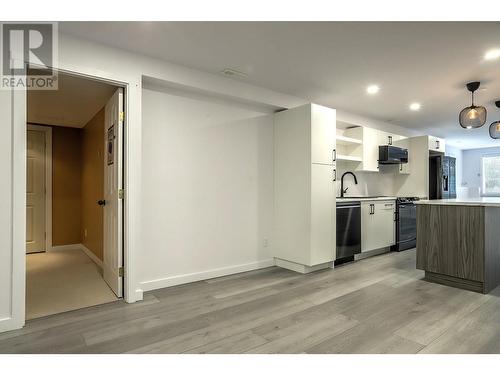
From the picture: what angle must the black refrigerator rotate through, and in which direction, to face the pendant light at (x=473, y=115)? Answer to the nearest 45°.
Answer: approximately 45° to its right

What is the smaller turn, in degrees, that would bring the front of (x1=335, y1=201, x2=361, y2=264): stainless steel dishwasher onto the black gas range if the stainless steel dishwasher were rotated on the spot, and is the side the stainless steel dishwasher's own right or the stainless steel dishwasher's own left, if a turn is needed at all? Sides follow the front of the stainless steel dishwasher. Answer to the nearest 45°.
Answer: approximately 90° to the stainless steel dishwasher's own left

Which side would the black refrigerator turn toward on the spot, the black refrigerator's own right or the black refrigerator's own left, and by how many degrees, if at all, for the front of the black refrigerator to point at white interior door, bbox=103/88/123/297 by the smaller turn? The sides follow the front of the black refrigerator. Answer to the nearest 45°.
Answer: approximately 90° to the black refrigerator's own right

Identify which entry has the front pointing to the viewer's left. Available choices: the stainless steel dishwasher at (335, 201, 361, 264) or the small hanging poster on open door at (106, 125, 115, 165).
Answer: the small hanging poster on open door

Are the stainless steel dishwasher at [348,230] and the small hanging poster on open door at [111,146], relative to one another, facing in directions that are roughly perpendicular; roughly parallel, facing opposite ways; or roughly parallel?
roughly perpendicular

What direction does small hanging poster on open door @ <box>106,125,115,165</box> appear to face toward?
to the viewer's left

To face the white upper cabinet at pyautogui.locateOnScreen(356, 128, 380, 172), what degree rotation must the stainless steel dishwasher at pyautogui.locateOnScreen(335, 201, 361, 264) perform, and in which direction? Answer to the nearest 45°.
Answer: approximately 135° to its left

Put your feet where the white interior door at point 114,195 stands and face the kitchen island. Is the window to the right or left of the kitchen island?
left

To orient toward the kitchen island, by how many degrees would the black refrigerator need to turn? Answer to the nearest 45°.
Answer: approximately 45° to its right

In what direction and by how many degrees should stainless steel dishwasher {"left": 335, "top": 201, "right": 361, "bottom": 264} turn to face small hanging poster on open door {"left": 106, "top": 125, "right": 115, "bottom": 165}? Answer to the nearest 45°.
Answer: approximately 90° to its right
